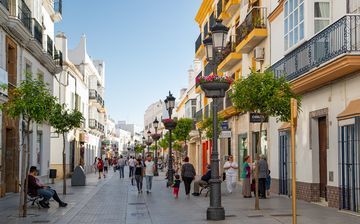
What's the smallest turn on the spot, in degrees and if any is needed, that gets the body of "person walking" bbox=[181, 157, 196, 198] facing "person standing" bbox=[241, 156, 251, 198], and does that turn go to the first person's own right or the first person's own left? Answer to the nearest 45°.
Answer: approximately 135° to the first person's own right

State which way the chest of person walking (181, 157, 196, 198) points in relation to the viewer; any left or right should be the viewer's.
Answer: facing away from the viewer

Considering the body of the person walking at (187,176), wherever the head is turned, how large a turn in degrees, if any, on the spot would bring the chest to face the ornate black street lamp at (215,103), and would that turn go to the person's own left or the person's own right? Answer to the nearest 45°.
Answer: approximately 180°

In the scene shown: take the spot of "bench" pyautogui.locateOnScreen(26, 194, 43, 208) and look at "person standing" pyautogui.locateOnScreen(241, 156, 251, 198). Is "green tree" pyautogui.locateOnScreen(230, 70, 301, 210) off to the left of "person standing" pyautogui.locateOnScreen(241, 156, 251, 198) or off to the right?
right

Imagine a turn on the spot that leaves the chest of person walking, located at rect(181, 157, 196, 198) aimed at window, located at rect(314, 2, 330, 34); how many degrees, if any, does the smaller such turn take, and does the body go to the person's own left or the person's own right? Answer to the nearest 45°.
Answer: approximately 135° to the person's own right

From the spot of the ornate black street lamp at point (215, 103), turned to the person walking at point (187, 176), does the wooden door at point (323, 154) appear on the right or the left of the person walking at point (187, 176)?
right
